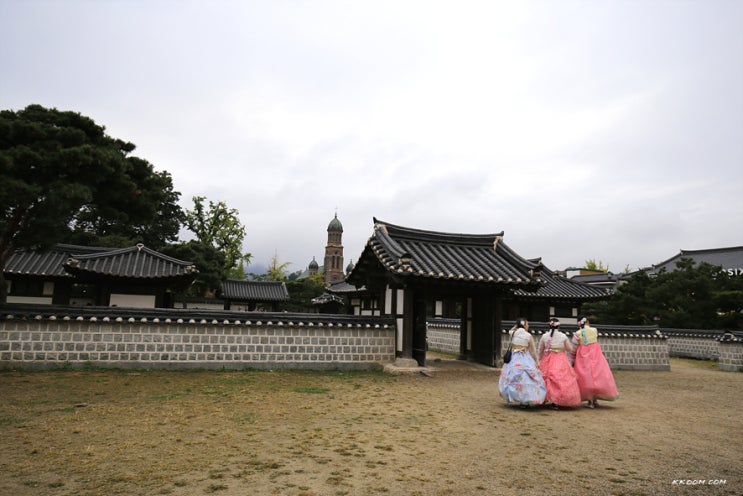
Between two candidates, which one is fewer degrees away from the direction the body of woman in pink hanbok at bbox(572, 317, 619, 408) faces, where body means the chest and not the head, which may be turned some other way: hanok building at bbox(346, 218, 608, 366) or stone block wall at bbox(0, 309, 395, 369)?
the hanok building

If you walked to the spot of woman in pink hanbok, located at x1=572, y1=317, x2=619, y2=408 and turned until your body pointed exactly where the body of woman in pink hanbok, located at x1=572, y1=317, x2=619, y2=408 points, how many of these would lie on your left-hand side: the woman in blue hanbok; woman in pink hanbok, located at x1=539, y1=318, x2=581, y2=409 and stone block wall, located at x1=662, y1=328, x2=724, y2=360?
2

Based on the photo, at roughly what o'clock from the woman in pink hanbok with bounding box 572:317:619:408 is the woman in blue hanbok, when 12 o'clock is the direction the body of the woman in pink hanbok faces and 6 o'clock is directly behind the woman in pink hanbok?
The woman in blue hanbok is roughly at 9 o'clock from the woman in pink hanbok.

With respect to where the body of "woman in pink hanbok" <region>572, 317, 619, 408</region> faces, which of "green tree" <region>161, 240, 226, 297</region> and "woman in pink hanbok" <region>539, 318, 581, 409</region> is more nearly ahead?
the green tree

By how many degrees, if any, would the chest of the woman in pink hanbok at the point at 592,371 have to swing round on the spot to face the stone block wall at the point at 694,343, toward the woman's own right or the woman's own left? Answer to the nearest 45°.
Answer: approximately 45° to the woman's own right

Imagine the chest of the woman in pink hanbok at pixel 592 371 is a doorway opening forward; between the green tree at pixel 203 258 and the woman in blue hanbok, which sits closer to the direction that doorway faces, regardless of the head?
the green tree

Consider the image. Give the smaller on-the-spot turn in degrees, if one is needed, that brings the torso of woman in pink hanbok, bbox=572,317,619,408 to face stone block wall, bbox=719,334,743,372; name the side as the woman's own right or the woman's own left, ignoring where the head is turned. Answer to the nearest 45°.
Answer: approximately 45° to the woman's own right

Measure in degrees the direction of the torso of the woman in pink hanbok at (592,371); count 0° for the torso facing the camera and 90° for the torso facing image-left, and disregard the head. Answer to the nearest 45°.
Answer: approximately 135°
